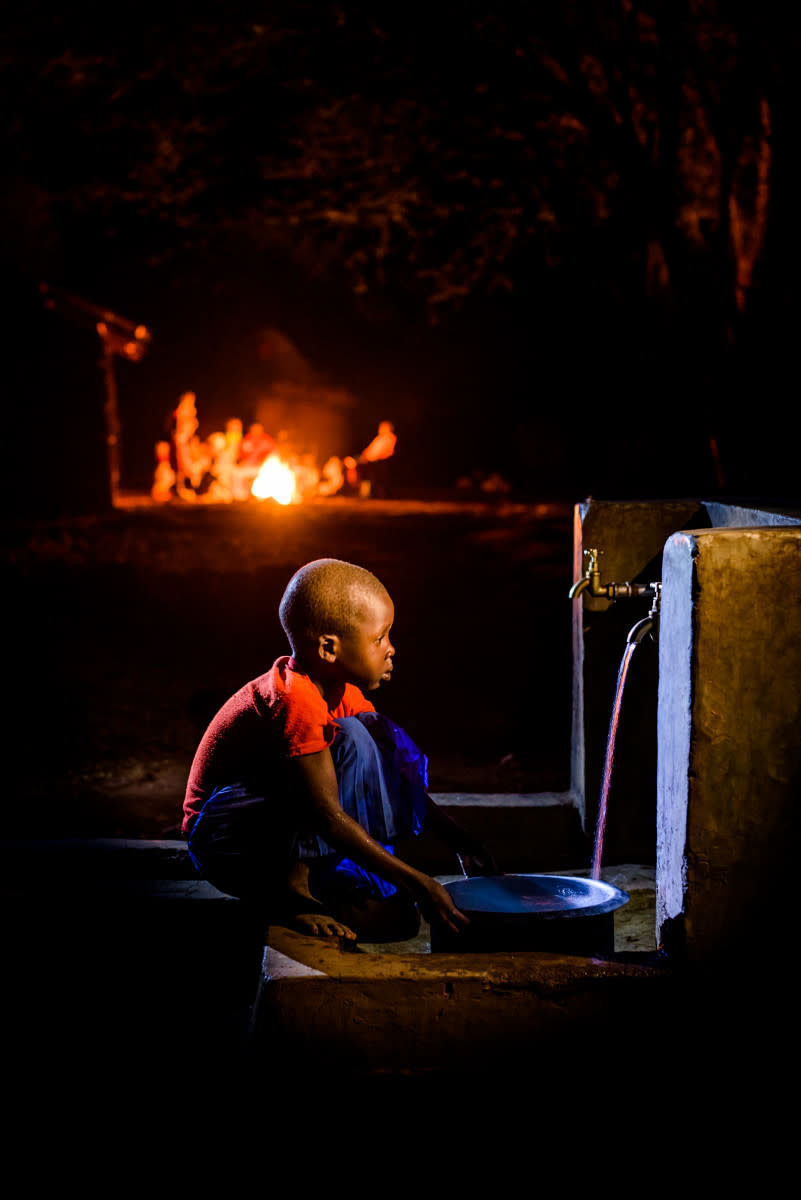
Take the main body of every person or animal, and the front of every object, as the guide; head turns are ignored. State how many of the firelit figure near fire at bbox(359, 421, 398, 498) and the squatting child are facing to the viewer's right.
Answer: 1

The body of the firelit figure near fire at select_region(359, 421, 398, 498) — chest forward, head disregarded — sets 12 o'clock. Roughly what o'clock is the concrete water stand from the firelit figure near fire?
The concrete water stand is roughly at 9 o'clock from the firelit figure near fire.

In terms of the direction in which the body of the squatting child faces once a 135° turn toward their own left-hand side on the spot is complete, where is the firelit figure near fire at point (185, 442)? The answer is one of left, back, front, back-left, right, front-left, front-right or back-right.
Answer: front-right

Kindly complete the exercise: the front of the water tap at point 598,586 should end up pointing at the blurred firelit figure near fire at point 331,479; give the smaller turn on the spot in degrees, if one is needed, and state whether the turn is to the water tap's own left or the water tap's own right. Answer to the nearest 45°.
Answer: approximately 90° to the water tap's own right

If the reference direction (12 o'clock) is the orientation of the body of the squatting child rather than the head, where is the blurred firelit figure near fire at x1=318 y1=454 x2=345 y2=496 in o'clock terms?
The blurred firelit figure near fire is roughly at 9 o'clock from the squatting child.

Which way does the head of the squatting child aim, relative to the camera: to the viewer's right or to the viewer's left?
to the viewer's right

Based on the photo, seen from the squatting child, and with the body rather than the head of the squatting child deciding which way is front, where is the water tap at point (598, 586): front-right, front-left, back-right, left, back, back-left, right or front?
front-left

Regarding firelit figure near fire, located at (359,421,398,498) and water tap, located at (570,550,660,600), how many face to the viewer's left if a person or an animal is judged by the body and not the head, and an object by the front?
2

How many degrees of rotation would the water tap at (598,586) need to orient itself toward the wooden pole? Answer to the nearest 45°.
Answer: approximately 45° to its right

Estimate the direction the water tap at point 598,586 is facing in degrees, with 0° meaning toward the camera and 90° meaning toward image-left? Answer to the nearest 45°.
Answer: approximately 90°

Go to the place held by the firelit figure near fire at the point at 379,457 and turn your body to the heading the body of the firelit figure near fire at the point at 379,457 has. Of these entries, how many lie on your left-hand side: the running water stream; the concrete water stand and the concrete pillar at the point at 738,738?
3

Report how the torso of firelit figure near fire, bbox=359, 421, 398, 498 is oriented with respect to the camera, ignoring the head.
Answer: to the viewer's left

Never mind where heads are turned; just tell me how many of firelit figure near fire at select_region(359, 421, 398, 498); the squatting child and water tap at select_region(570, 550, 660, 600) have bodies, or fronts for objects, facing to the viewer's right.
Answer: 1

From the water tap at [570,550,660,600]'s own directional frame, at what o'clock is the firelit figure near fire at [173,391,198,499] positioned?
The firelit figure near fire is roughly at 2 o'clock from the water tap.

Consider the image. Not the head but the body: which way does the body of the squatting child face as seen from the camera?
to the viewer's right
